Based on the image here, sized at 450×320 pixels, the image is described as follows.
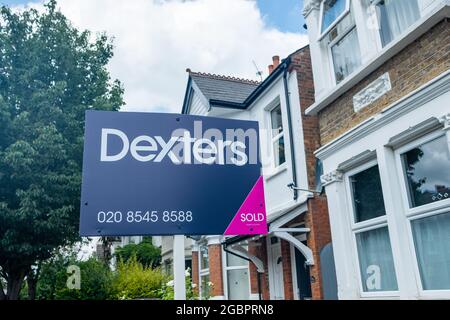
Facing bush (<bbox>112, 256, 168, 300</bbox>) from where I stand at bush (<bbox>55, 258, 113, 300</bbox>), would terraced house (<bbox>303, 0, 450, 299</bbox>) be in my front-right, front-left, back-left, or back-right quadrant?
front-right

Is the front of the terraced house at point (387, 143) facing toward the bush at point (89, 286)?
no

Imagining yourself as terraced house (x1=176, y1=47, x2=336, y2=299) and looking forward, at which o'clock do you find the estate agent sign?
The estate agent sign is roughly at 11 o'clock from the terraced house.

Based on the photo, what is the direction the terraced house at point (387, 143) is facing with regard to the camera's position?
facing the viewer and to the left of the viewer

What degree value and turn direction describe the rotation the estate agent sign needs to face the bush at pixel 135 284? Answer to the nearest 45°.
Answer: approximately 180°

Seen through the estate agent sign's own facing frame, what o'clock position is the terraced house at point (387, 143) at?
The terraced house is roughly at 8 o'clock from the estate agent sign.

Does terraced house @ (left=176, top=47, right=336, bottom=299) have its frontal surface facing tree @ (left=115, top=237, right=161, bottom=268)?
no

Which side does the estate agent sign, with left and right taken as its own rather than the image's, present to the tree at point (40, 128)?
back

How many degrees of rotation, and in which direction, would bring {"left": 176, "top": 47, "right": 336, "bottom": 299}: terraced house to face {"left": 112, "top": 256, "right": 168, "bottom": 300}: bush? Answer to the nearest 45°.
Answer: approximately 90° to its right

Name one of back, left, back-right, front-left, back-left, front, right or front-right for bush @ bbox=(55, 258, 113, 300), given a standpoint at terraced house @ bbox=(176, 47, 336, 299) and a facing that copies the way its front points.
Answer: right

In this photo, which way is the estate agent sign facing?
toward the camera

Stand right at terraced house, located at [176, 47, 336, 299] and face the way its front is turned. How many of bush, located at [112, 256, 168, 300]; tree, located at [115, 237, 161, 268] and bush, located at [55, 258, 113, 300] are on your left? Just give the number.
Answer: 0

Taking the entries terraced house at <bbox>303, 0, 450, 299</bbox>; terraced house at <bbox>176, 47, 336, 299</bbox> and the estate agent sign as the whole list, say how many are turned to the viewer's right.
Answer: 0

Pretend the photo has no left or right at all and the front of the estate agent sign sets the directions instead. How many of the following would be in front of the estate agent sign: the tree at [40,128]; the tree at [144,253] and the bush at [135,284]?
0

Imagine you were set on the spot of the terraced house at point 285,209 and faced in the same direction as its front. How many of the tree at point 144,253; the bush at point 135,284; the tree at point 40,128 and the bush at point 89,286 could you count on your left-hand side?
0

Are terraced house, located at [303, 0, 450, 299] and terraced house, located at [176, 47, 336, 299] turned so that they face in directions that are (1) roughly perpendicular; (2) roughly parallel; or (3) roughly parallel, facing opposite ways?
roughly parallel
